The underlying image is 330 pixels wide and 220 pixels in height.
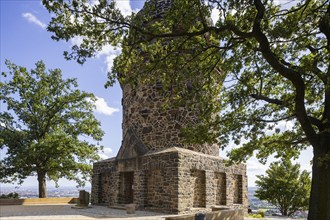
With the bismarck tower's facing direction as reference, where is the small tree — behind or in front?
behind

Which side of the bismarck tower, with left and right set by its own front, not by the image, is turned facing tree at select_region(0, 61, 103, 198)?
right

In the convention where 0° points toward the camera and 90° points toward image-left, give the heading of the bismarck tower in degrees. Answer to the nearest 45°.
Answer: approximately 45°

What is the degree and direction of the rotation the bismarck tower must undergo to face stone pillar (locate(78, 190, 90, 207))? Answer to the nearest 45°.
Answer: approximately 45° to its right

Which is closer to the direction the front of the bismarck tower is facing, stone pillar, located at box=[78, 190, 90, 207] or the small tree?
the stone pillar

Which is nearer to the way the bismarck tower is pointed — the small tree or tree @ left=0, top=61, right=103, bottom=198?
the tree
